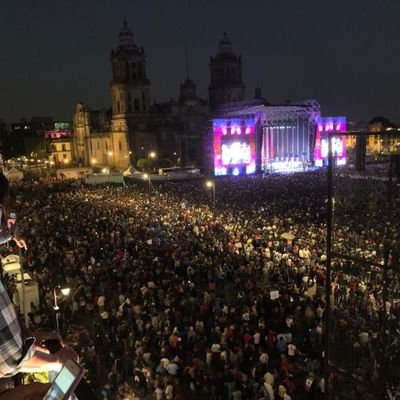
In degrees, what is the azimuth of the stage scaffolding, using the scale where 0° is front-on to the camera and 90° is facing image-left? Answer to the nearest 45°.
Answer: approximately 315°
